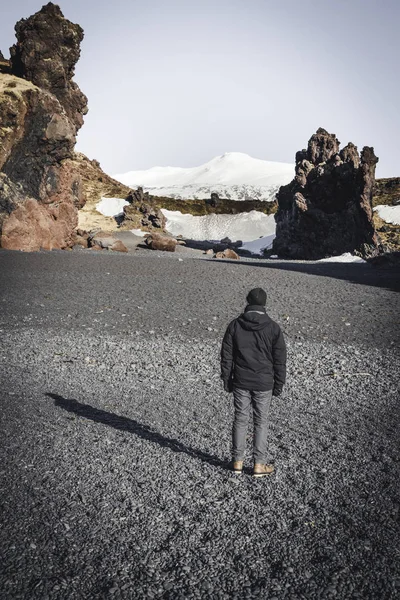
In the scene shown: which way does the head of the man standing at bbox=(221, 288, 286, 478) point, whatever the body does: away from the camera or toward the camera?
away from the camera

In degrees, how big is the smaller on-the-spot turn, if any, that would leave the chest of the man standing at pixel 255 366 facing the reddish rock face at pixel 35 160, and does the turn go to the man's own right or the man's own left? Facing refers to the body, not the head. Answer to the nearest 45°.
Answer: approximately 45° to the man's own left

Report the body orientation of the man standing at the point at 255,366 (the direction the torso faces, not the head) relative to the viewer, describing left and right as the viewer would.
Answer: facing away from the viewer

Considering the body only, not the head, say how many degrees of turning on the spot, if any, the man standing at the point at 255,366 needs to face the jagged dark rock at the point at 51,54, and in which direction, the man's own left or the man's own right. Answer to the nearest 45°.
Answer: approximately 45° to the man's own left

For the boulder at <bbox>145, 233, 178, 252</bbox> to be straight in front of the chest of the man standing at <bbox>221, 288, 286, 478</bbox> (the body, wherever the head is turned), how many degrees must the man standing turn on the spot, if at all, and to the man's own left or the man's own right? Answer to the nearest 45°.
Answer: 0° — they already face it
